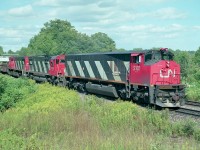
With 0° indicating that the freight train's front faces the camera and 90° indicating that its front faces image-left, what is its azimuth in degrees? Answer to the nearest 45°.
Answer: approximately 315°

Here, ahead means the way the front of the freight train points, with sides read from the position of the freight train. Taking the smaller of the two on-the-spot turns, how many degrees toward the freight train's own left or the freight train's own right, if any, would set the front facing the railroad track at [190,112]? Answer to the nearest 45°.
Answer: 0° — it already faces it
